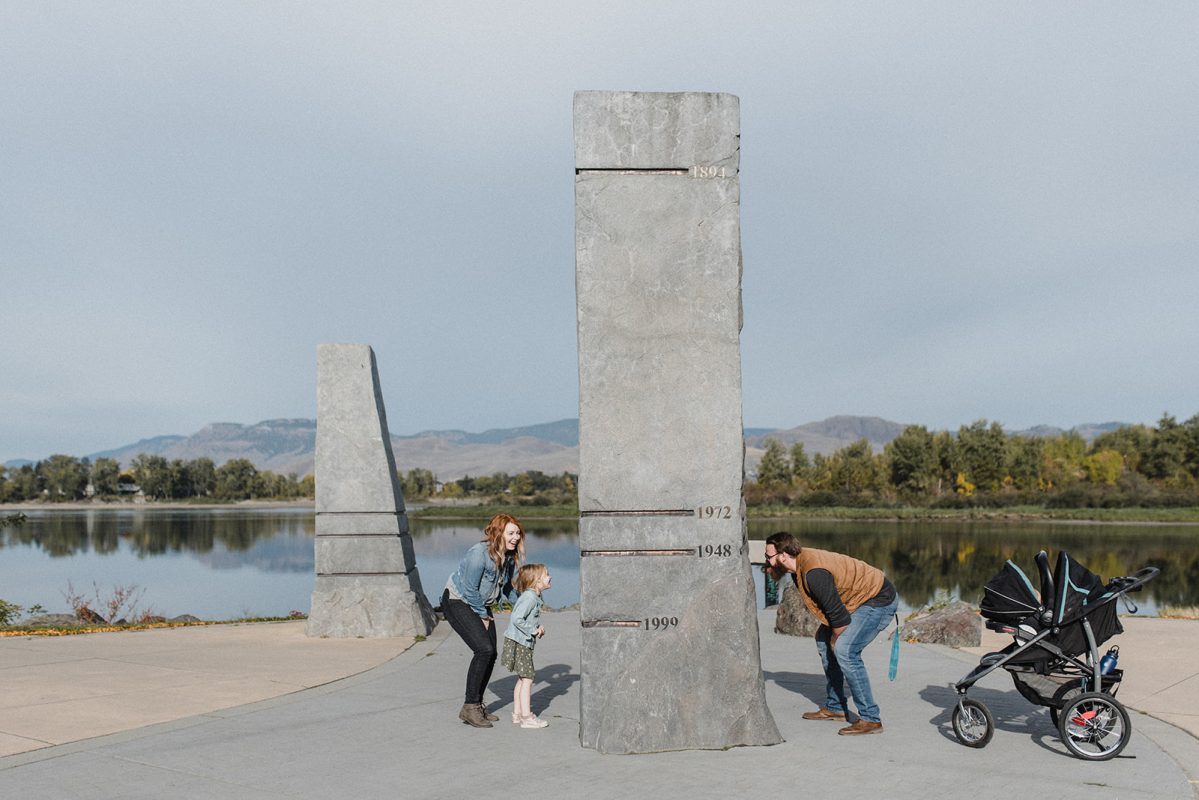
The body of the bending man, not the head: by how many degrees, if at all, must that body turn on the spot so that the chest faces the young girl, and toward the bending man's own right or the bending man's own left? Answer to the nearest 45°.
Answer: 0° — they already face them

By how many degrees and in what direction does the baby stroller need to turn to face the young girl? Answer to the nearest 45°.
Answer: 0° — it already faces them

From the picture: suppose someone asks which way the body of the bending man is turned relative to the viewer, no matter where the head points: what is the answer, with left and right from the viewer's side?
facing to the left of the viewer

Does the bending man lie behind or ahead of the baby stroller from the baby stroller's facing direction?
ahead

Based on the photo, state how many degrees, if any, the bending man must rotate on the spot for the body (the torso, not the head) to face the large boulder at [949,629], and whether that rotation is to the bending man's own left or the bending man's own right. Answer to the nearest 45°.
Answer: approximately 90° to the bending man's own right

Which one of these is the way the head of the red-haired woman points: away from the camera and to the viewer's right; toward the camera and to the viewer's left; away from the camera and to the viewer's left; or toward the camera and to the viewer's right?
toward the camera and to the viewer's right

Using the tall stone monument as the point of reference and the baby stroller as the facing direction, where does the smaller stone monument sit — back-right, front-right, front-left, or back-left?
back-left

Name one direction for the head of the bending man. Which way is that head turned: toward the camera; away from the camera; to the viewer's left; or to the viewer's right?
to the viewer's left

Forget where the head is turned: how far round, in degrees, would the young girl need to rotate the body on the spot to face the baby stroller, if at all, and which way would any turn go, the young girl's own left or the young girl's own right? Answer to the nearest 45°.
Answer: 0° — they already face it

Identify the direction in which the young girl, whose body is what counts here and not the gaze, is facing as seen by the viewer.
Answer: to the viewer's right

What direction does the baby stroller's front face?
to the viewer's left
